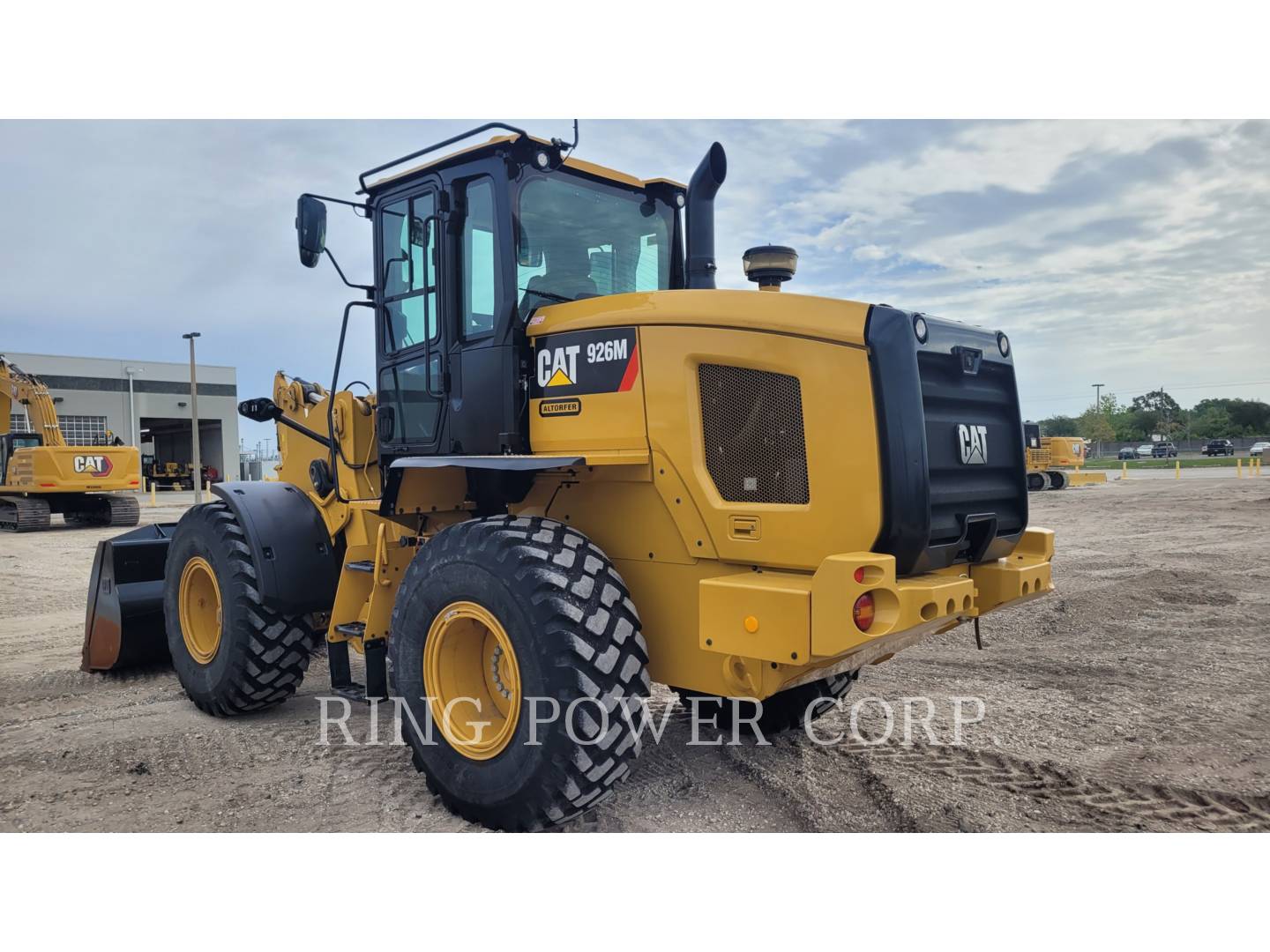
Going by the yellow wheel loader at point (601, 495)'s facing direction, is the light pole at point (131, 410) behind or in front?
in front

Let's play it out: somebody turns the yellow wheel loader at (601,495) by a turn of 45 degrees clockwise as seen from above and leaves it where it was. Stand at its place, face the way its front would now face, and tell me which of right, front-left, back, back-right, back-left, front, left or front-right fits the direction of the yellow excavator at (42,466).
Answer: front-left

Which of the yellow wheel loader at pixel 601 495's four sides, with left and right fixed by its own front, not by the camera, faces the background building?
front

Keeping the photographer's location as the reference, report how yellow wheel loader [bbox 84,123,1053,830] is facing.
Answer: facing away from the viewer and to the left of the viewer

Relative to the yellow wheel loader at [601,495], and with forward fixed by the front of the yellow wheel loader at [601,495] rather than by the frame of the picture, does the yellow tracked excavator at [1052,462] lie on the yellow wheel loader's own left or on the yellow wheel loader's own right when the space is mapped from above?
on the yellow wheel loader's own right

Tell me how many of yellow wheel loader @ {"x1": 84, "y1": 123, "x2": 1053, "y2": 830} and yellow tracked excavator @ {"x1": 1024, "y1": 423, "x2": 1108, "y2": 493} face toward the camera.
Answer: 0
